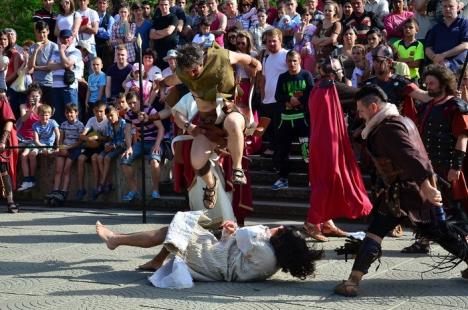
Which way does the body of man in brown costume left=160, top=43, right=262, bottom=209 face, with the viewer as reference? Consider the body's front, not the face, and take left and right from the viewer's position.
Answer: facing the viewer

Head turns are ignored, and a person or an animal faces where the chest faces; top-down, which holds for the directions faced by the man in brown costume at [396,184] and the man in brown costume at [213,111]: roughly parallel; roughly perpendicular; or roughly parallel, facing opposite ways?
roughly perpendicular

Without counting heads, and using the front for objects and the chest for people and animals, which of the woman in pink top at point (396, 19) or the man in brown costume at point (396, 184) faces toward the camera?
the woman in pink top

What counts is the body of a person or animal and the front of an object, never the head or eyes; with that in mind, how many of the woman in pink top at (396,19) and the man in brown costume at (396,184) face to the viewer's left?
1

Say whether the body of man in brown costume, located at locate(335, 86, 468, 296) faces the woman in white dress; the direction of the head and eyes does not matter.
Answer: yes

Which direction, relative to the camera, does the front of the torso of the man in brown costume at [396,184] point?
to the viewer's left

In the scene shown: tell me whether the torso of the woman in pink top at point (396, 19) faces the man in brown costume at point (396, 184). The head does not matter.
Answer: yes

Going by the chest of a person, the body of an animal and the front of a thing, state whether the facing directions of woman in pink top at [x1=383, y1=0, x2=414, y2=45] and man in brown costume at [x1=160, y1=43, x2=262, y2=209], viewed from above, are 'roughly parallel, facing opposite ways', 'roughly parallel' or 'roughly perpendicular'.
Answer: roughly parallel

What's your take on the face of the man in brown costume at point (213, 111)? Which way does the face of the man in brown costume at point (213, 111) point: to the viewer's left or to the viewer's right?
to the viewer's left

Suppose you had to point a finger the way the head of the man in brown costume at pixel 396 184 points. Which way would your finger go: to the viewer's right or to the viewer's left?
to the viewer's left

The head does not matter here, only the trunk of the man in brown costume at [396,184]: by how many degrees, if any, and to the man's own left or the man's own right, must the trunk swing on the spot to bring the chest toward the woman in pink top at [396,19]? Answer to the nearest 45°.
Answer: approximately 90° to the man's own right

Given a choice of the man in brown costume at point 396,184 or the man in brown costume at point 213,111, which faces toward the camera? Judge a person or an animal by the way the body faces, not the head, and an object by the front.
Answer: the man in brown costume at point 213,111

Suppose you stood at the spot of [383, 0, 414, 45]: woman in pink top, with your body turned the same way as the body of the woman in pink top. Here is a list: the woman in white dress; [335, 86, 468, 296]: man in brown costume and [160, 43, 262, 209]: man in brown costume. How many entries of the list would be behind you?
0

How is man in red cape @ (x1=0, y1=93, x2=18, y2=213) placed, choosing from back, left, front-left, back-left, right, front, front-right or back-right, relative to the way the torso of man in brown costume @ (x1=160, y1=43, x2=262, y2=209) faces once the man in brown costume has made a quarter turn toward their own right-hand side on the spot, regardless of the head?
front-right

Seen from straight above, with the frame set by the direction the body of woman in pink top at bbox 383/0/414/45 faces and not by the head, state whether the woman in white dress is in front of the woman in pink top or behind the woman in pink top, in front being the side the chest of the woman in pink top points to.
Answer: in front

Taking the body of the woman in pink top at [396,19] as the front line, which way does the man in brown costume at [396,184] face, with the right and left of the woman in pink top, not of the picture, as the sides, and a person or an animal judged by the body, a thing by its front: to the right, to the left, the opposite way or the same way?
to the right
